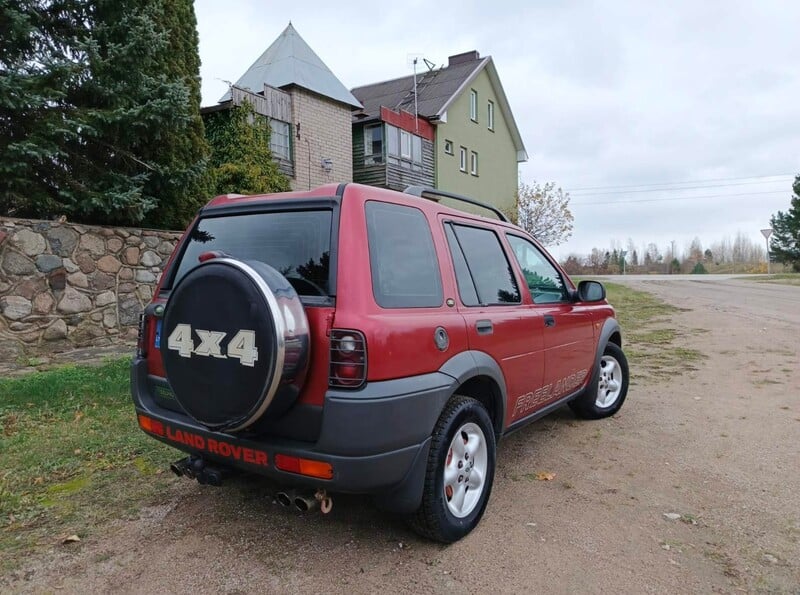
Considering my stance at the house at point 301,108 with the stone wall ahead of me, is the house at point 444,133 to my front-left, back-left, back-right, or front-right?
back-left

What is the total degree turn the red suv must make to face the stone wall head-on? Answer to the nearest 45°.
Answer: approximately 90° to its left

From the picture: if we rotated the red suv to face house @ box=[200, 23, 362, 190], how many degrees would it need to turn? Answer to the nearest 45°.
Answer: approximately 45° to its left

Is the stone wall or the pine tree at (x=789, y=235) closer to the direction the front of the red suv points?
the pine tree

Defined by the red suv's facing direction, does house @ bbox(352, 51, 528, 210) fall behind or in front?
in front

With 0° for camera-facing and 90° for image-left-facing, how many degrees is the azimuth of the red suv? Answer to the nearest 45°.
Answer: approximately 225°

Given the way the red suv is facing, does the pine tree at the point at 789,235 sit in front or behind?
in front
